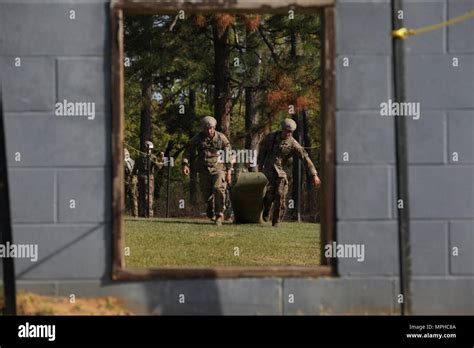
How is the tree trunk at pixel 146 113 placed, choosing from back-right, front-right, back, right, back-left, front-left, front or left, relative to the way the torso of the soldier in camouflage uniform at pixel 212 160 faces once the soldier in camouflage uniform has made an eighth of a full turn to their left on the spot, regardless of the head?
back-left

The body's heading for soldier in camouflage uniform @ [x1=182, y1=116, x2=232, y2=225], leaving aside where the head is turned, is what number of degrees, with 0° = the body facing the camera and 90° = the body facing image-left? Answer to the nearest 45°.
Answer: approximately 0°

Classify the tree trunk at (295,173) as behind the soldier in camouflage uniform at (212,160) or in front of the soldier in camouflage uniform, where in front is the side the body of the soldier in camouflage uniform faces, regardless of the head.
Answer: behind

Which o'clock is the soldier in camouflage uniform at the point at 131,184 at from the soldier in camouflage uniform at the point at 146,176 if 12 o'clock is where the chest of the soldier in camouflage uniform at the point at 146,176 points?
the soldier in camouflage uniform at the point at 131,184 is roughly at 2 o'clock from the soldier in camouflage uniform at the point at 146,176.

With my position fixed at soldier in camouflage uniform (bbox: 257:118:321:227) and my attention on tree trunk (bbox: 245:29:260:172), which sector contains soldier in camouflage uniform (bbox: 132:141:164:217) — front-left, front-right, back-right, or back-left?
front-left

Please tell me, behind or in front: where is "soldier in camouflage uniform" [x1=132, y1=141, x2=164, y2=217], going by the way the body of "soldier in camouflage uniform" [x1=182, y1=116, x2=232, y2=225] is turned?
behind

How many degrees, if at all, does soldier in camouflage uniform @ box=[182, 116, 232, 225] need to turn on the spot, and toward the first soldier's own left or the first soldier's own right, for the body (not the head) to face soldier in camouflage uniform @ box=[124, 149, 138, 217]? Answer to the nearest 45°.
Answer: approximately 180°

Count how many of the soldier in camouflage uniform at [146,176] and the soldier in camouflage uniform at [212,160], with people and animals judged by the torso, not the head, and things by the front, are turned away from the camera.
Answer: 0

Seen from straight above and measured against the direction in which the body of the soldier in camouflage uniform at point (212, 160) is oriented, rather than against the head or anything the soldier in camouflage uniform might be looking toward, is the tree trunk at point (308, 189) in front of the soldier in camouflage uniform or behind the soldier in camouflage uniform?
behind

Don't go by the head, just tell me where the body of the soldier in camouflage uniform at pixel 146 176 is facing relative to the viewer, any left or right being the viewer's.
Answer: facing the viewer and to the right of the viewer

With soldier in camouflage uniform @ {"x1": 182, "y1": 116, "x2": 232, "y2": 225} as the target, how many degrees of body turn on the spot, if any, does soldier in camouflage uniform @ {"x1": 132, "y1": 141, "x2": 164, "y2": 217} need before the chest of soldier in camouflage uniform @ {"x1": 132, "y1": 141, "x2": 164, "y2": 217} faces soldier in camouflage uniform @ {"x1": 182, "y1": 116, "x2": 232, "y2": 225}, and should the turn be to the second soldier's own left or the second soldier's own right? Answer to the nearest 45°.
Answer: approximately 45° to the second soldier's own right
